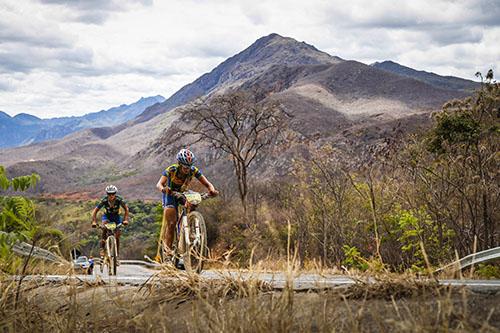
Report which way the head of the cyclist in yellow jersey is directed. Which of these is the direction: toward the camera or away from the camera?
toward the camera

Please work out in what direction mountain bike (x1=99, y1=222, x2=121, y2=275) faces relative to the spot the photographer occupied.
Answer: facing the viewer

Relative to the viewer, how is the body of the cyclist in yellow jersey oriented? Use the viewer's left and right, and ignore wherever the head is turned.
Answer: facing the viewer and to the right of the viewer

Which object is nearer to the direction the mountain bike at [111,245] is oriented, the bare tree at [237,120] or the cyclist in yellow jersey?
the cyclist in yellow jersey

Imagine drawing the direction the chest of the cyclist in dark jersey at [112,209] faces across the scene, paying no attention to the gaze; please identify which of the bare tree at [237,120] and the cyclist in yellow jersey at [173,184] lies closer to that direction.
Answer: the cyclist in yellow jersey

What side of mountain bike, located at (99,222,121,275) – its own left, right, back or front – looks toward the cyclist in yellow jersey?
front

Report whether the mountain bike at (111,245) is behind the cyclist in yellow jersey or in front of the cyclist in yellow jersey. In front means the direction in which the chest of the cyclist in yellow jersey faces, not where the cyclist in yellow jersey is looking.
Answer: behind

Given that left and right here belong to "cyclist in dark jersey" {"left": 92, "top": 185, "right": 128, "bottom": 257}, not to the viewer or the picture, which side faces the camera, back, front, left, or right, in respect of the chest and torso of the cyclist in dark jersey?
front

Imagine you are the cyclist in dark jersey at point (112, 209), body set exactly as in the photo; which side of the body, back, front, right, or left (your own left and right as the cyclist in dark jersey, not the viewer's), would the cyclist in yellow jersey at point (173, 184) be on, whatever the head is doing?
front

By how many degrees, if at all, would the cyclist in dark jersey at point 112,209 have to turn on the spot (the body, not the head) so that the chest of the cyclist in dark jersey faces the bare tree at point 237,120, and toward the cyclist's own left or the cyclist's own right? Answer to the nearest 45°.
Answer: approximately 180°

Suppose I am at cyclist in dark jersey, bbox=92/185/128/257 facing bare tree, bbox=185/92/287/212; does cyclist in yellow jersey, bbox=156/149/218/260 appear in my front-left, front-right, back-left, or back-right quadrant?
back-right

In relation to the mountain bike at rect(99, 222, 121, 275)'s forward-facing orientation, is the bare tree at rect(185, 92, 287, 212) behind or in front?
behind
